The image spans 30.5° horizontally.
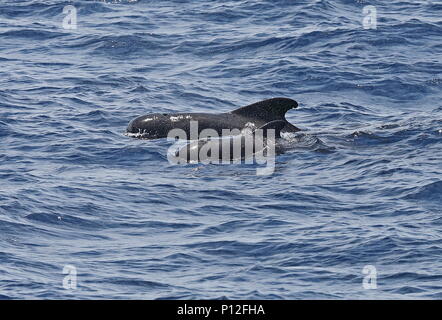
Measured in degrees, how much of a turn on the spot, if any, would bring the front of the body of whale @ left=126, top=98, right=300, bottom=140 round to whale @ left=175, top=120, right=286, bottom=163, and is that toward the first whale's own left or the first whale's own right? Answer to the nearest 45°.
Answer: approximately 90° to the first whale's own left

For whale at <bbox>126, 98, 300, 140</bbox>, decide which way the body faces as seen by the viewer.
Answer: to the viewer's left

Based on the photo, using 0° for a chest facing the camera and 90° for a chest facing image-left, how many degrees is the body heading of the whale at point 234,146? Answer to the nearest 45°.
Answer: approximately 90°

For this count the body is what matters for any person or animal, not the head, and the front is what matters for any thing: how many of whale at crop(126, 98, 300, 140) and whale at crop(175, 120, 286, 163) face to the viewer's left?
2

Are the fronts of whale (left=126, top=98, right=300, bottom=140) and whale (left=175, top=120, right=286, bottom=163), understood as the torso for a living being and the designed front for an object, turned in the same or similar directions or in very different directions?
same or similar directions

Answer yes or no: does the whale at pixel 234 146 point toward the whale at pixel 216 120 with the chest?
no
